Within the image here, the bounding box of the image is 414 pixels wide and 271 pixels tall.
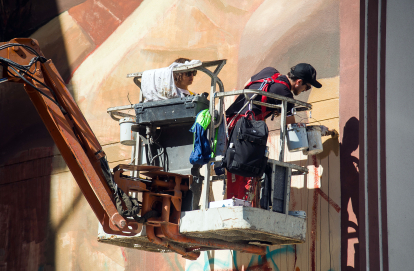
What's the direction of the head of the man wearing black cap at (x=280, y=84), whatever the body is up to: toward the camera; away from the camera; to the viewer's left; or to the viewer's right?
to the viewer's right

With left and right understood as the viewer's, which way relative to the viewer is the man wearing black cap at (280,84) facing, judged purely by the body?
facing to the right of the viewer

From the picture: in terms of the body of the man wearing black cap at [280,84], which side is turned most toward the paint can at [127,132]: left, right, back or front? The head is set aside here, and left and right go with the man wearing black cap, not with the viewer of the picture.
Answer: back

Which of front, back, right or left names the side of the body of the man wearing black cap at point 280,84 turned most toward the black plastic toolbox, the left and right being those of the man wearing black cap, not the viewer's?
back
